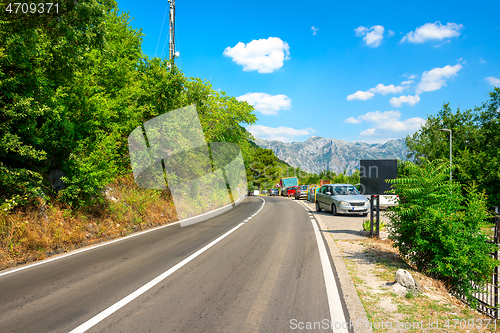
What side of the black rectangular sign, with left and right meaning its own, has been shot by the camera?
front

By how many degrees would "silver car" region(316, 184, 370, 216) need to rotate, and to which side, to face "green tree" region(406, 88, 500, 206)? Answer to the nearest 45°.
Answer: approximately 90° to its left

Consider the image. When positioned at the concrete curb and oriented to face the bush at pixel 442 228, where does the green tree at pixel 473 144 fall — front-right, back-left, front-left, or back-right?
front-left

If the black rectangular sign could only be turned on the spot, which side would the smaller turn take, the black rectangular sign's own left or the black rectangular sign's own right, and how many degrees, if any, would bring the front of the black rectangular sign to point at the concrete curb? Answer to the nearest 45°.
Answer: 0° — it already faces it

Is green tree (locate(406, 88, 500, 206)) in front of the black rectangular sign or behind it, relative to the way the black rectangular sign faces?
behind

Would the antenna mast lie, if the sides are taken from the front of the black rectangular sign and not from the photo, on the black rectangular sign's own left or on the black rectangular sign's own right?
on the black rectangular sign's own right

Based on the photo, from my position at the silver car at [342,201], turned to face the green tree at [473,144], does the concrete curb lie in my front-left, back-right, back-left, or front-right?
back-right

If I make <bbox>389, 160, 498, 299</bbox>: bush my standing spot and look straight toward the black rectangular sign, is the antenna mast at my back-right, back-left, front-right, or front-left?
front-left

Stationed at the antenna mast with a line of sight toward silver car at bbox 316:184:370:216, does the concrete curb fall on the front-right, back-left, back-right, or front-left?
front-right
